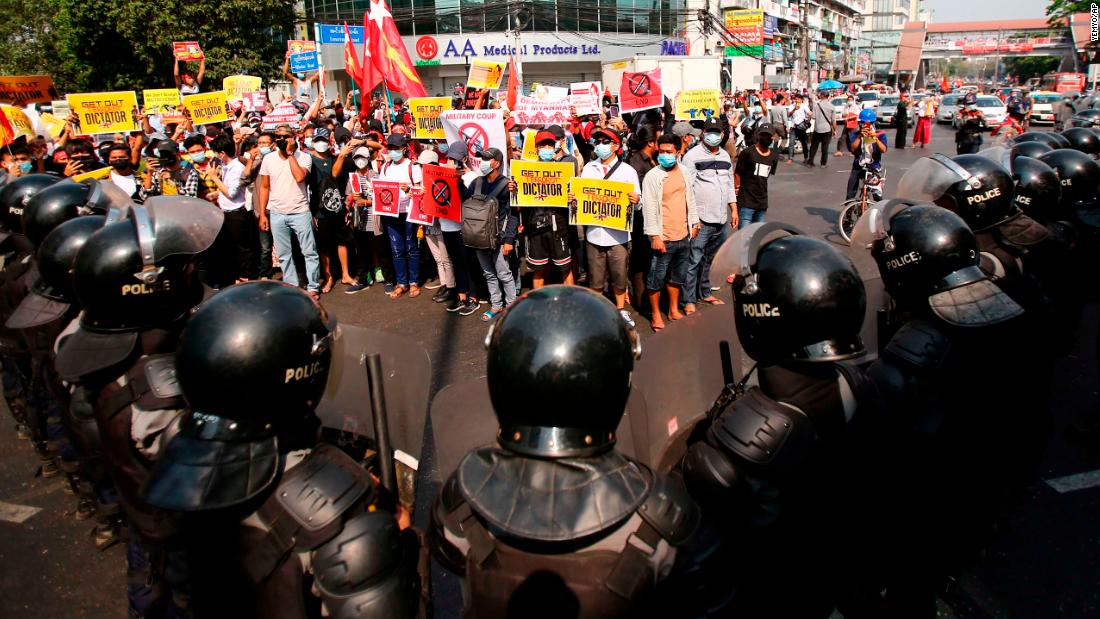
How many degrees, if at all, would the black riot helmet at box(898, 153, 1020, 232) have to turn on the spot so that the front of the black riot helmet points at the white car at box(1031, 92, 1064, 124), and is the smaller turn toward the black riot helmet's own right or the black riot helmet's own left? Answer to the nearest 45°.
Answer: approximately 90° to the black riot helmet's own right

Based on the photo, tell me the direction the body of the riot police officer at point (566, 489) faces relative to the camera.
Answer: away from the camera

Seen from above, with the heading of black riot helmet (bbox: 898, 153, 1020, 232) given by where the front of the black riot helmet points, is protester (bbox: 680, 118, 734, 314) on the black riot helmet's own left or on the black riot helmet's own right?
on the black riot helmet's own right

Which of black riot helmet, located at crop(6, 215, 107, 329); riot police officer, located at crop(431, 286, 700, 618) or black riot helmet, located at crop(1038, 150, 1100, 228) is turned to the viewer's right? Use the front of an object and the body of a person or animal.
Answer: black riot helmet, located at crop(6, 215, 107, 329)

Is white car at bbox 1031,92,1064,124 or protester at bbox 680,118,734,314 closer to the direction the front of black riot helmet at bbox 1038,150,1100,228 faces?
the protester

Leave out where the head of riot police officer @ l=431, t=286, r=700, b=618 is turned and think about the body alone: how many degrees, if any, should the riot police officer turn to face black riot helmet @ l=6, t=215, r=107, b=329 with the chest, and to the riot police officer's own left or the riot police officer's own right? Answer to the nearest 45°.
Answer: approximately 45° to the riot police officer's own left

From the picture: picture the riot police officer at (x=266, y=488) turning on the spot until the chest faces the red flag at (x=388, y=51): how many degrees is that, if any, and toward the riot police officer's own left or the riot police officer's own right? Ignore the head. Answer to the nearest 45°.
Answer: approximately 45° to the riot police officer's own left

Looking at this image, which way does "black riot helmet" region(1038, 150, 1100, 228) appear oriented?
to the viewer's left

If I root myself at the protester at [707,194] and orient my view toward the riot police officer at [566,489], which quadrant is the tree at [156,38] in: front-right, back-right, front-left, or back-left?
back-right

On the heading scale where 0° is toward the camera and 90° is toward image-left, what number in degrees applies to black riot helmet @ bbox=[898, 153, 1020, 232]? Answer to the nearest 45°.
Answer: approximately 90°
